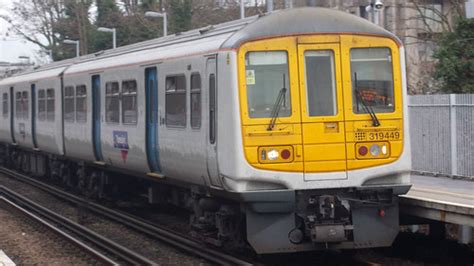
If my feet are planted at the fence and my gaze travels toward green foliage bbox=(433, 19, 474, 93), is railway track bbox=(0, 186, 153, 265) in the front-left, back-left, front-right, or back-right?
back-left

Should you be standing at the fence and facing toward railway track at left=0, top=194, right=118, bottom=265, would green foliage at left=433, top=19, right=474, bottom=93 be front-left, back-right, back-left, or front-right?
back-right

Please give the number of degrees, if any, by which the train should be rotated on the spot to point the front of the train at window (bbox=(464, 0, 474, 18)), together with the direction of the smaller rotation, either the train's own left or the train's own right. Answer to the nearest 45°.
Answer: approximately 90° to the train's own left

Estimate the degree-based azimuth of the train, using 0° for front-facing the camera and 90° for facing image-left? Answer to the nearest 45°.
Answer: approximately 315°

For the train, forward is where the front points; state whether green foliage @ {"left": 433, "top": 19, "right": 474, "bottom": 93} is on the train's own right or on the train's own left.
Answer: on the train's own left
